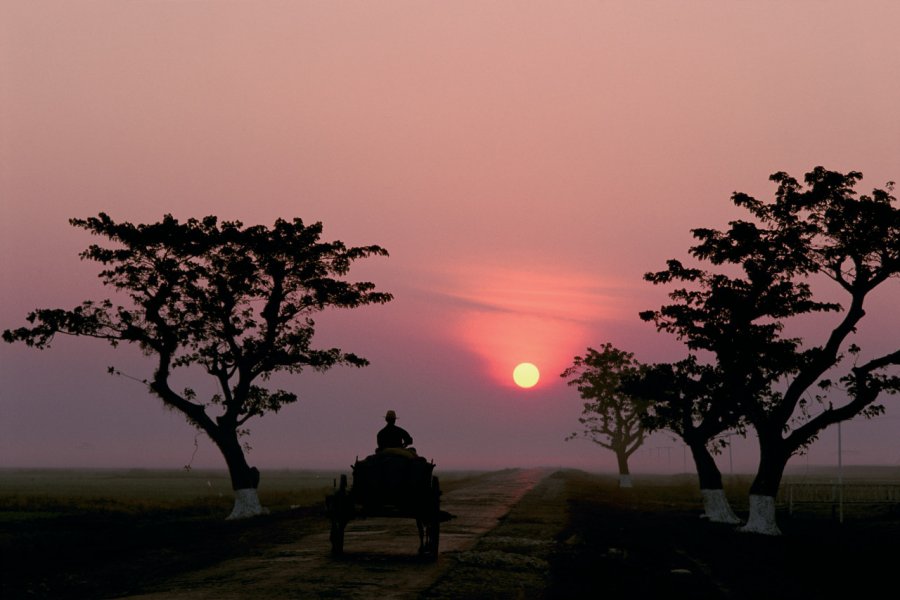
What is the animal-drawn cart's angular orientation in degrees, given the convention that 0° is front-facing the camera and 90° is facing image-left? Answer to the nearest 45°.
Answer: approximately 180°

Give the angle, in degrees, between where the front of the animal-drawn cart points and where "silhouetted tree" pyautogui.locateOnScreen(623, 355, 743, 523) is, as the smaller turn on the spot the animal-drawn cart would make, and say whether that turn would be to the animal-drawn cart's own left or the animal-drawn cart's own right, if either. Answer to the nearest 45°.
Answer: approximately 45° to the animal-drawn cart's own right
